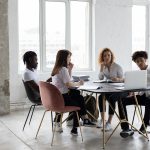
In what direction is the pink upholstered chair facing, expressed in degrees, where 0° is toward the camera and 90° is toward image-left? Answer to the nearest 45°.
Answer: approximately 225°

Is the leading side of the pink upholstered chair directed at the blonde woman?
yes

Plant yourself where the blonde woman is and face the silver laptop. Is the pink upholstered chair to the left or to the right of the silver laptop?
right

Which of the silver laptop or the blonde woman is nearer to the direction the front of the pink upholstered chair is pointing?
the blonde woman
